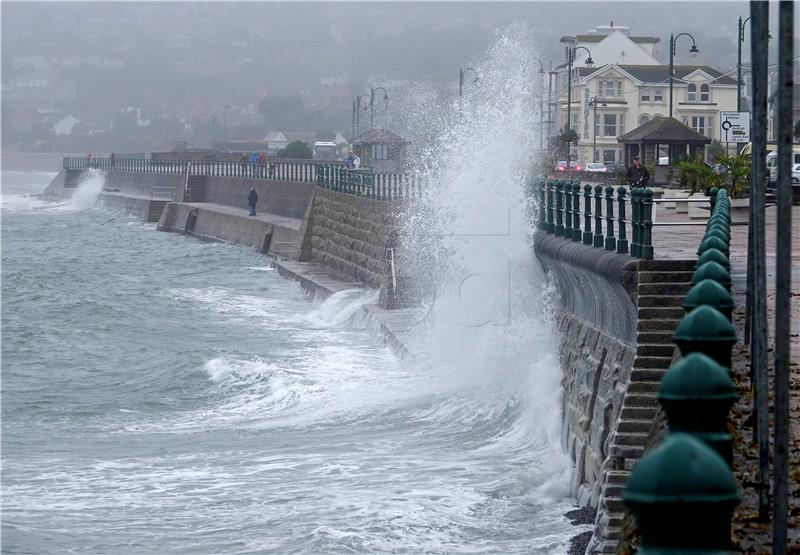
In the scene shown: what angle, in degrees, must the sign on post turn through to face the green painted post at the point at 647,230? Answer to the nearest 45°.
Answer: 0° — it already faces it

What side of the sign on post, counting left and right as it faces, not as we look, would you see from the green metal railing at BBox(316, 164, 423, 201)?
right

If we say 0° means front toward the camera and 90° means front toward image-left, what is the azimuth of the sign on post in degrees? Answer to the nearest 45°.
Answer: approximately 0°

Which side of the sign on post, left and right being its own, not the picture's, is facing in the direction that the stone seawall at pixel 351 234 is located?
right

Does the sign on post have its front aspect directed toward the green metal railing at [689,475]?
yes

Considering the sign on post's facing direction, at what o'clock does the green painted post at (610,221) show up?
The green painted post is roughly at 12 o'clock from the sign on post.

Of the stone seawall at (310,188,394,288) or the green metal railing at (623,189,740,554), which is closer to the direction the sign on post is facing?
the green metal railing
